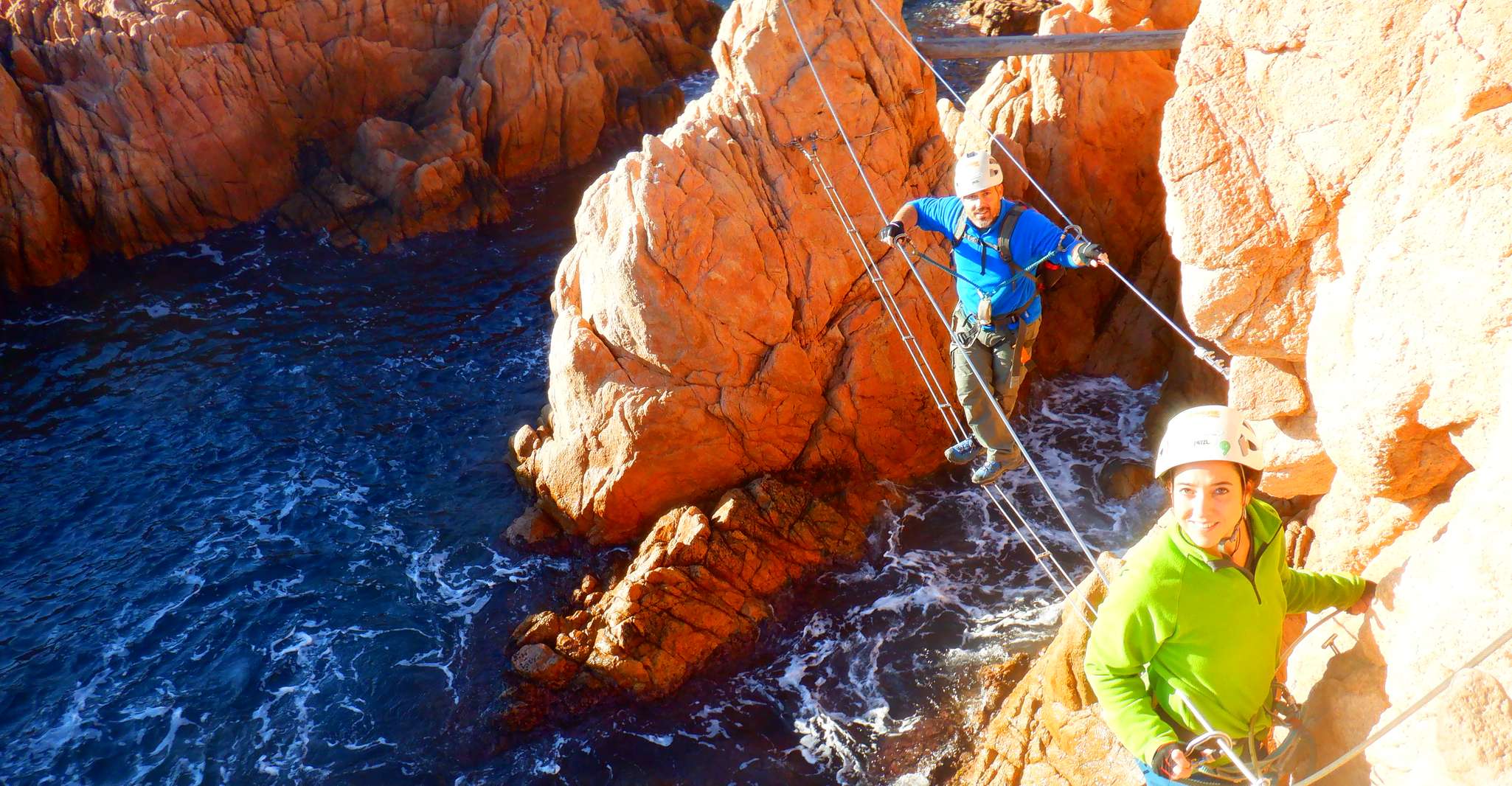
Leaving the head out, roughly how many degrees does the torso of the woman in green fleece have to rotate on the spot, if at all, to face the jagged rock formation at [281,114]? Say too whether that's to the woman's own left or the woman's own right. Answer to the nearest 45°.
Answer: approximately 180°

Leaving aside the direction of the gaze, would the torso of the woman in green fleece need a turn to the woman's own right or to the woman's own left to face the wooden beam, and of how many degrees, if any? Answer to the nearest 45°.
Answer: approximately 135° to the woman's own left

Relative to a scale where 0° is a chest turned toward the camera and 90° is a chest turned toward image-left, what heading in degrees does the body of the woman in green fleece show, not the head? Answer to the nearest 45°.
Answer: approximately 315°

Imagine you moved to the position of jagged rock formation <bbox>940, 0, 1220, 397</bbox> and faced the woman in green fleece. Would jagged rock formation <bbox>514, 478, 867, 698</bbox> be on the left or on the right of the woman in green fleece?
right

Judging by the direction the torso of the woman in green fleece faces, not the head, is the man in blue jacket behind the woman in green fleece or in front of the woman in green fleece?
behind

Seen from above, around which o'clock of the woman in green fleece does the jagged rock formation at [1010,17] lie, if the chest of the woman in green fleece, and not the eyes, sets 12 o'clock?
The jagged rock formation is roughly at 7 o'clock from the woman in green fleece.

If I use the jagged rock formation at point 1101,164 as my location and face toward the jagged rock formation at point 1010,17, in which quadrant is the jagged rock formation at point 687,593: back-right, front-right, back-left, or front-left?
back-left
